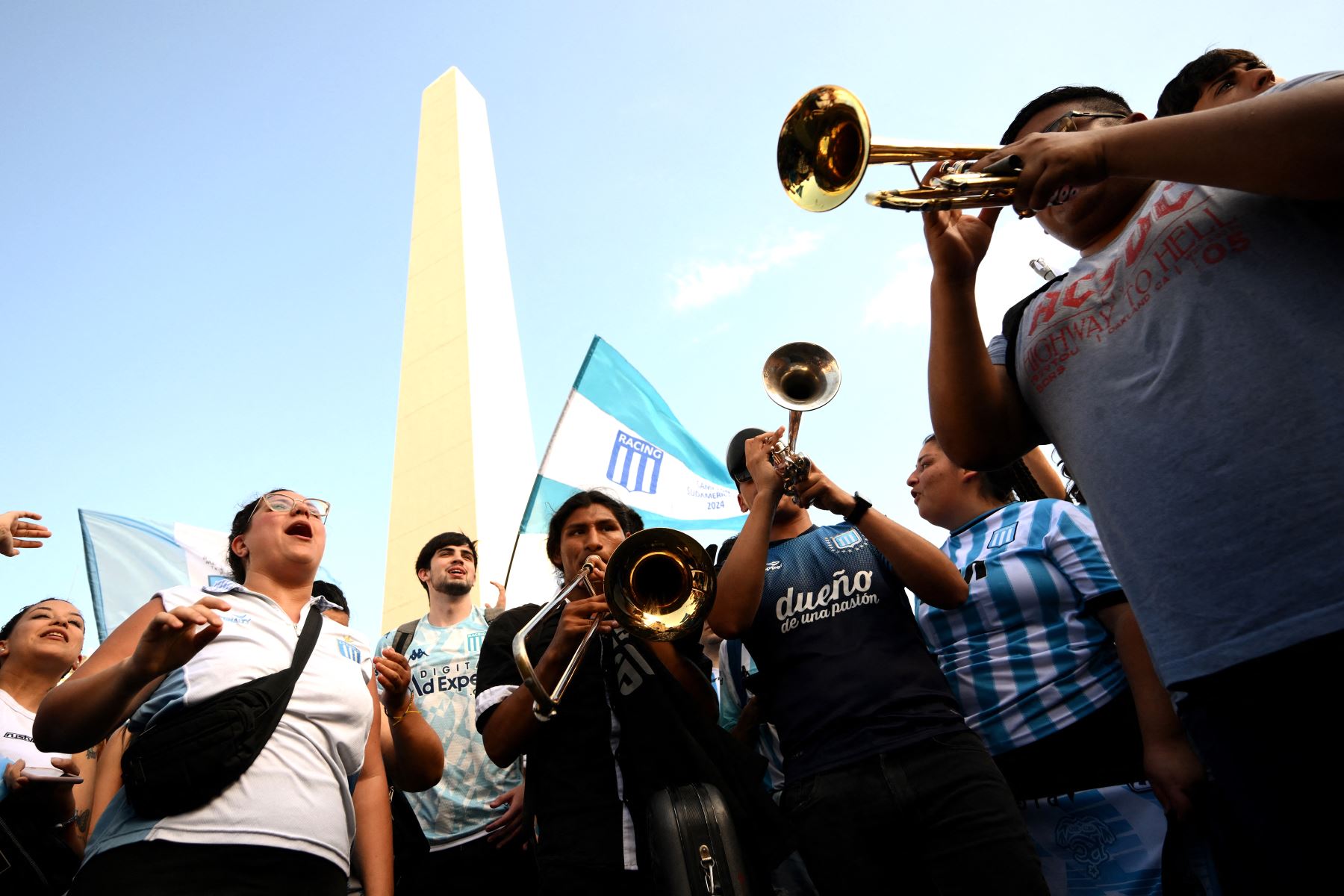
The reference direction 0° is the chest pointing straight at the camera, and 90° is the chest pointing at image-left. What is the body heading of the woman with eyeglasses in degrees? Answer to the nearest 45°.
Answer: approximately 315°

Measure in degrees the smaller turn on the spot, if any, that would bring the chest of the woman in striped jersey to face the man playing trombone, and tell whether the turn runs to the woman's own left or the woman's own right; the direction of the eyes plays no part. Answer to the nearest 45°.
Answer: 0° — they already face them

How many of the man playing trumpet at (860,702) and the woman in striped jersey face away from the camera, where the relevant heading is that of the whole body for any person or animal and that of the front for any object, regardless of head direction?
0

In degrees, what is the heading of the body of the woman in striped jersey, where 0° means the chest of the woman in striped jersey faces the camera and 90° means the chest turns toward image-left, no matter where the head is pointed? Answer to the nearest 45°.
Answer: approximately 45°

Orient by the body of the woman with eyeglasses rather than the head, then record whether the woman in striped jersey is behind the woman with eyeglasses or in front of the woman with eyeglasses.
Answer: in front

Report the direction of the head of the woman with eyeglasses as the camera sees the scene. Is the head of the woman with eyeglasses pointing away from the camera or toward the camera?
toward the camera

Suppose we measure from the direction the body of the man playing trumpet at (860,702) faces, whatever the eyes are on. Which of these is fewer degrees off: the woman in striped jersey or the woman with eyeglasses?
the woman with eyeglasses

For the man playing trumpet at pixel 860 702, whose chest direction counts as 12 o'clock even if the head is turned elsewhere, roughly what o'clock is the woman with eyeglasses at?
The woman with eyeglasses is roughly at 2 o'clock from the man playing trumpet.

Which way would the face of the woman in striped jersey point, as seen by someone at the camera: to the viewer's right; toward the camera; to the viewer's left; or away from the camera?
to the viewer's left

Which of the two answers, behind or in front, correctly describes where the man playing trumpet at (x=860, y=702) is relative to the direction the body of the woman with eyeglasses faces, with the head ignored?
in front

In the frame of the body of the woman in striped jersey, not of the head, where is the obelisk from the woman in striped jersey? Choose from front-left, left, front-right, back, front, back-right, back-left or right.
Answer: right

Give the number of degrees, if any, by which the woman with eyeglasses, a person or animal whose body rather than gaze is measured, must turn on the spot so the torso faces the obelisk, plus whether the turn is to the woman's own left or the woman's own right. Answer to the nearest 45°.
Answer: approximately 135° to the woman's own left

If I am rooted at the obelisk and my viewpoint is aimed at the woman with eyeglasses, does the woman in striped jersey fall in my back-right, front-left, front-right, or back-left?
front-left

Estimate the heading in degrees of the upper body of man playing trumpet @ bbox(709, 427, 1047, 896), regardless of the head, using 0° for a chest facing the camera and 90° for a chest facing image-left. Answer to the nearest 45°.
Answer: approximately 0°

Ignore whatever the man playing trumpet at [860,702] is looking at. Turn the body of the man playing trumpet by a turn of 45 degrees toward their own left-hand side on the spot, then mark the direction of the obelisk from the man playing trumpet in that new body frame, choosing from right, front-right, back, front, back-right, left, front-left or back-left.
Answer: back

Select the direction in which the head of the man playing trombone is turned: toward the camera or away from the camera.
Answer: toward the camera
